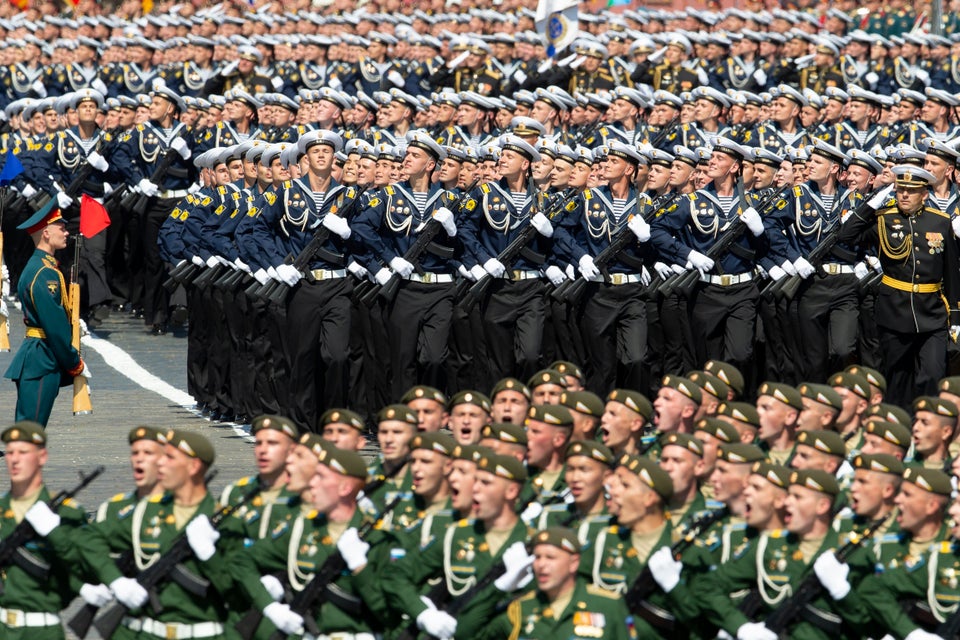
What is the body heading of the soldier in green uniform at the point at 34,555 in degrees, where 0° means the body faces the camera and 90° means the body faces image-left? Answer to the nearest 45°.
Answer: approximately 45°

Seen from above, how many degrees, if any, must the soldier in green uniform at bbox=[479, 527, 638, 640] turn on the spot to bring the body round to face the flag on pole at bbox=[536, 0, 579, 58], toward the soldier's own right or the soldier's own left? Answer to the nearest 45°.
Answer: approximately 135° to the soldier's own right

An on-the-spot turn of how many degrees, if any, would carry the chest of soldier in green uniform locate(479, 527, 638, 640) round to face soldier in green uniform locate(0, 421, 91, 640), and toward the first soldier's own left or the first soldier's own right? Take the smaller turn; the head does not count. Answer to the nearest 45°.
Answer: approximately 45° to the first soldier's own right

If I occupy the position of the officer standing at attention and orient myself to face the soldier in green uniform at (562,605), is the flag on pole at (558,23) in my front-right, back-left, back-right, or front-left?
back-left

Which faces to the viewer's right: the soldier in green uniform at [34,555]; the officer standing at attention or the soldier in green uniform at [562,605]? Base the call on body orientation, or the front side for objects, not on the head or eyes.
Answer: the officer standing at attention

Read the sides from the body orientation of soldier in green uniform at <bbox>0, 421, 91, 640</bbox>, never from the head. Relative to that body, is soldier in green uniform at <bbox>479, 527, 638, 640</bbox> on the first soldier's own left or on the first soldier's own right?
on the first soldier's own left

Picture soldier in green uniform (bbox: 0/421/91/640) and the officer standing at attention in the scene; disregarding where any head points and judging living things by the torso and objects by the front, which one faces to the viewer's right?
the officer standing at attention

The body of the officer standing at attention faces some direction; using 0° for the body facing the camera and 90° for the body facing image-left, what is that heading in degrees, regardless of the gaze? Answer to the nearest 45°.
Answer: approximately 270°
